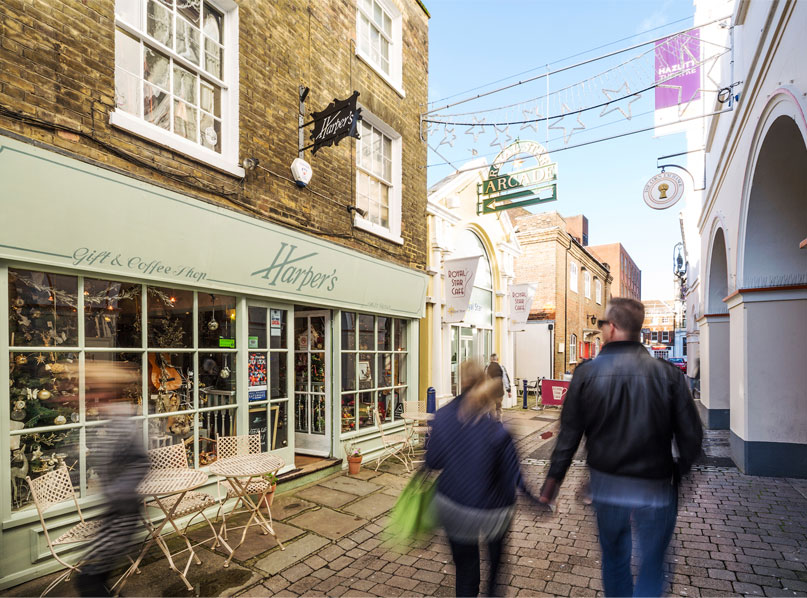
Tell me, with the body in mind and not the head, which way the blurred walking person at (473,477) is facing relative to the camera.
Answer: away from the camera

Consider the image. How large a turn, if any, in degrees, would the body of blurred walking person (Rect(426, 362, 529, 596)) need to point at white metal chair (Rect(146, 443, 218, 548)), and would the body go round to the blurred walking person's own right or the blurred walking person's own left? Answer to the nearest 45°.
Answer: approximately 45° to the blurred walking person's own left

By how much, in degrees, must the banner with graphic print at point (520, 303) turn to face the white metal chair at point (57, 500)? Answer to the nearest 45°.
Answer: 0° — it already faces it

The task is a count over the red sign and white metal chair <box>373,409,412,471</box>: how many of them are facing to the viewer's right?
1

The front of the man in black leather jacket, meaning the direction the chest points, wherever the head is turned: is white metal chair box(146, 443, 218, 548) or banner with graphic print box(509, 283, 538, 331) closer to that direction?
the banner with graphic print

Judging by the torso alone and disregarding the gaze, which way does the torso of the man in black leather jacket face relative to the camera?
away from the camera

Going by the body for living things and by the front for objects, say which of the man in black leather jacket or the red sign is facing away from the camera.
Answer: the man in black leather jacket

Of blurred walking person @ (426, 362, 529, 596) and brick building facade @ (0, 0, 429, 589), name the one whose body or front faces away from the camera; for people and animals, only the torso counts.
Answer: the blurred walking person

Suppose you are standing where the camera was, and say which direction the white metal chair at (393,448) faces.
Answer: facing to the right of the viewer

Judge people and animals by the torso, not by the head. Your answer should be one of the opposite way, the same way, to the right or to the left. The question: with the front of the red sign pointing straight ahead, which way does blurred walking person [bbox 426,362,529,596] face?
the opposite way

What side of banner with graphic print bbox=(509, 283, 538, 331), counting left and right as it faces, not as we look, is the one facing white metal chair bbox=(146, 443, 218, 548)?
front
